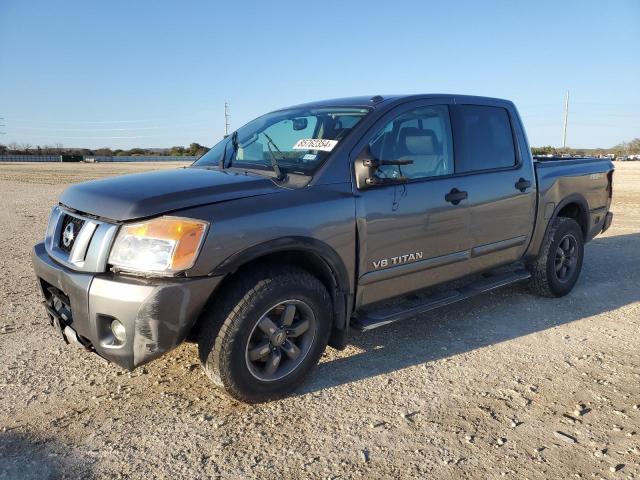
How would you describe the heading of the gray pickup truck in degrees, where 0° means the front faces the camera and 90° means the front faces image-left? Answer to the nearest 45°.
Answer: approximately 45°
